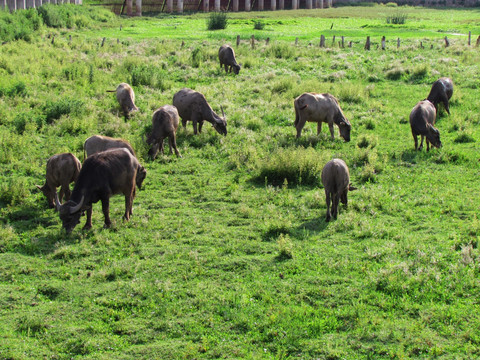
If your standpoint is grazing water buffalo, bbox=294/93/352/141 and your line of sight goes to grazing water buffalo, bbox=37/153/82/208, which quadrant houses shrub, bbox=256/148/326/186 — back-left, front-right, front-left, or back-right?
front-left

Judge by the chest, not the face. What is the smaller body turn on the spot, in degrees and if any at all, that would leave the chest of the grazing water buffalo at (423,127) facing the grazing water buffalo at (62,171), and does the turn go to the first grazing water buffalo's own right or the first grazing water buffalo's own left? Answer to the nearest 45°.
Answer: approximately 90° to the first grazing water buffalo's own right

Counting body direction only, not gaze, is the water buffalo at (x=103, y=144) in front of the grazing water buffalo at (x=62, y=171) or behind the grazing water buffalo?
behind

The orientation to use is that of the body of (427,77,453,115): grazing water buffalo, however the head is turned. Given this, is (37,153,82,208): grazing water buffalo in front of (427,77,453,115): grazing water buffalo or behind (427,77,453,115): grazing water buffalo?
in front

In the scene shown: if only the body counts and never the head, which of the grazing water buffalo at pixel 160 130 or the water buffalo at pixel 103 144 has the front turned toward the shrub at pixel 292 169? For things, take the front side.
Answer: the water buffalo

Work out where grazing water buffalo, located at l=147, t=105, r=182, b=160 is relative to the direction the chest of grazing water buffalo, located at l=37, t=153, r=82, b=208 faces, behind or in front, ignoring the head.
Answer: behind

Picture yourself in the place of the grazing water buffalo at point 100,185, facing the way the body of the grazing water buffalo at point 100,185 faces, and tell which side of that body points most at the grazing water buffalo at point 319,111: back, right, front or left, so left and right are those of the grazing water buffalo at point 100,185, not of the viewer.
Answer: back

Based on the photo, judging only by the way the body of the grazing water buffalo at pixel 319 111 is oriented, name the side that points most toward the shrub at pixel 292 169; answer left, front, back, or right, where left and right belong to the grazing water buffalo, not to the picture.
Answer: right

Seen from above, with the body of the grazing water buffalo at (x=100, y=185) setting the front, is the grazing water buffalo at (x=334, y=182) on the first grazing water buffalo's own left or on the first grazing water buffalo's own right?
on the first grazing water buffalo's own left

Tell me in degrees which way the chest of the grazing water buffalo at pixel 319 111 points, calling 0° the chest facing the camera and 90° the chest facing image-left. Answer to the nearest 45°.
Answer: approximately 270°

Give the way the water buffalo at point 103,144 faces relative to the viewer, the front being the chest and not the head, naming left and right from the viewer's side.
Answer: facing to the right of the viewer

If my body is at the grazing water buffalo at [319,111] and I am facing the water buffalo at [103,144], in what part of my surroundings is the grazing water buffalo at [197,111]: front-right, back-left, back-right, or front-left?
front-right

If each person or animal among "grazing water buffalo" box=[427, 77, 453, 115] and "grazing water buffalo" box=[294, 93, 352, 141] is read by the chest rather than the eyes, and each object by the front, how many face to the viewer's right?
1

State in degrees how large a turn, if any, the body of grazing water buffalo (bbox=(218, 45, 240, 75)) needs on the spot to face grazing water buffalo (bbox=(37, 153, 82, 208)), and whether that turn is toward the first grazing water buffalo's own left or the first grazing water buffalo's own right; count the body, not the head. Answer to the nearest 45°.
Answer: approximately 45° to the first grazing water buffalo's own right

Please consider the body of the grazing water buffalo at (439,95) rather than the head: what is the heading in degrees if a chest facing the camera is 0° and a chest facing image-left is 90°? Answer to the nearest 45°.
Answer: approximately 45°

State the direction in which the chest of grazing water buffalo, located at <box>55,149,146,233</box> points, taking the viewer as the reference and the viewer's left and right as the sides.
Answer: facing the viewer and to the left of the viewer

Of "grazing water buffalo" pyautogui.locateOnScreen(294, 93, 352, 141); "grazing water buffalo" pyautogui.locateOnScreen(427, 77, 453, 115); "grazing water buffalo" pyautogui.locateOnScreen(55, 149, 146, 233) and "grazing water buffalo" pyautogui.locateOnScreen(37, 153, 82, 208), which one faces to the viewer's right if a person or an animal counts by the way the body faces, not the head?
"grazing water buffalo" pyautogui.locateOnScreen(294, 93, 352, 141)

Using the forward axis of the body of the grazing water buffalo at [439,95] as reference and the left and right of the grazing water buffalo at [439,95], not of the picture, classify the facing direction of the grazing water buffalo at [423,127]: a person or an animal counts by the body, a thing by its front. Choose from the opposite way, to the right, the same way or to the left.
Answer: to the left

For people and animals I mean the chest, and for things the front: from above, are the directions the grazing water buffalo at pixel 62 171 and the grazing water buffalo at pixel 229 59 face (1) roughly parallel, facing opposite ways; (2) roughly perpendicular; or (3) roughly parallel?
roughly perpendicular

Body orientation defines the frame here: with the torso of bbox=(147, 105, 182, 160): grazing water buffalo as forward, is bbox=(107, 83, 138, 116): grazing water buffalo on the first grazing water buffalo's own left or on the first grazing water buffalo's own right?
on the first grazing water buffalo's own right

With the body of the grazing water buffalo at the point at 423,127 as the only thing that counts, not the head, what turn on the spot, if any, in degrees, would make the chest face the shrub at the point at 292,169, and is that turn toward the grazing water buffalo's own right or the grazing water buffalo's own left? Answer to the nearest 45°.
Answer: approximately 90° to the grazing water buffalo's own right

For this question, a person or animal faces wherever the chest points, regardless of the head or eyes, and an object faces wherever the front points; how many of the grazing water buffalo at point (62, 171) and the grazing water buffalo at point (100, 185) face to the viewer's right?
0
